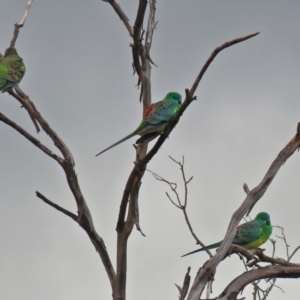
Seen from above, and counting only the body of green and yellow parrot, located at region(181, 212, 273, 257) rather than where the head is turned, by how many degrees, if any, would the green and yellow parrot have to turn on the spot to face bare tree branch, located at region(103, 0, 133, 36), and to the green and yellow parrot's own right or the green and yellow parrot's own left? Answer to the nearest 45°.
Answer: approximately 135° to the green and yellow parrot's own right

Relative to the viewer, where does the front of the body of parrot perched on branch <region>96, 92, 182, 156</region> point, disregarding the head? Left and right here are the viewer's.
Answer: facing to the right of the viewer

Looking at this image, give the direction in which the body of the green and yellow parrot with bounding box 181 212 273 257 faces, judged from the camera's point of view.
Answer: to the viewer's right

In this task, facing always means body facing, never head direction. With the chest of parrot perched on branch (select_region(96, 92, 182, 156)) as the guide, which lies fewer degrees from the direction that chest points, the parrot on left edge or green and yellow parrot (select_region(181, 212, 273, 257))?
the green and yellow parrot

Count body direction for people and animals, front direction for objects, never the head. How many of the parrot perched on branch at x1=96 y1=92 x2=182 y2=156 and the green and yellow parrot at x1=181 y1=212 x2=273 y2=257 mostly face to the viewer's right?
2

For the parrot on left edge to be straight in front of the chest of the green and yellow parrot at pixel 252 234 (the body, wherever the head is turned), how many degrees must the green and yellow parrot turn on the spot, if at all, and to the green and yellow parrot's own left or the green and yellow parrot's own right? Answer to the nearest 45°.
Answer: approximately 135° to the green and yellow parrot's own right
